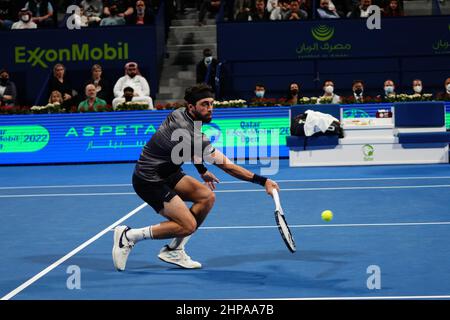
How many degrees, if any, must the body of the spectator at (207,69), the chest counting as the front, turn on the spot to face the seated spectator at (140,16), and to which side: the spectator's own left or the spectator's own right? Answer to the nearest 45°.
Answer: approximately 135° to the spectator's own right

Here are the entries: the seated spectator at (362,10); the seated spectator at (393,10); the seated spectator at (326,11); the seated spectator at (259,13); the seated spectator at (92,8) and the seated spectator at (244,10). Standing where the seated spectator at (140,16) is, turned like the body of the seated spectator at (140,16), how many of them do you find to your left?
5

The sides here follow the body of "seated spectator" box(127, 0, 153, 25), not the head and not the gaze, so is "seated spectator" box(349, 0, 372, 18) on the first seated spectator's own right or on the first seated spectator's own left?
on the first seated spectator's own left

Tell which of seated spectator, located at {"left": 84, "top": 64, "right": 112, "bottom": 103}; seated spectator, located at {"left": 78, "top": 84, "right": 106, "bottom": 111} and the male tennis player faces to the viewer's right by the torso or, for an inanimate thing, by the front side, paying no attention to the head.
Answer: the male tennis player

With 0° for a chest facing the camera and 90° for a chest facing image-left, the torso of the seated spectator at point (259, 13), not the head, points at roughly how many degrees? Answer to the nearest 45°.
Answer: approximately 0°

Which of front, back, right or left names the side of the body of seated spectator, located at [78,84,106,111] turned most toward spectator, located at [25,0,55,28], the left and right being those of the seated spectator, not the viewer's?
back

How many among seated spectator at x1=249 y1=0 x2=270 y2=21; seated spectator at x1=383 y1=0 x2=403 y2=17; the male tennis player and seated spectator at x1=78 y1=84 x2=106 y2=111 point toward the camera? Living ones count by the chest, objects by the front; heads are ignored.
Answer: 3

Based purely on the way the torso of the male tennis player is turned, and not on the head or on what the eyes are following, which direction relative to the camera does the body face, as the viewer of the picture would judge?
to the viewer's right

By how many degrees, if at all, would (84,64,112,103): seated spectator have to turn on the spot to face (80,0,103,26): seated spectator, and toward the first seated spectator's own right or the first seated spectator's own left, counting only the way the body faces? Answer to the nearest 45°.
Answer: approximately 180°

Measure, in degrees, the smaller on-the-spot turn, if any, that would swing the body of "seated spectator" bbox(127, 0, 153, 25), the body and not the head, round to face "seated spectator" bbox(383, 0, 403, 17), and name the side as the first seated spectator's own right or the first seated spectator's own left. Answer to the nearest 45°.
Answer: approximately 90° to the first seated spectator's own left

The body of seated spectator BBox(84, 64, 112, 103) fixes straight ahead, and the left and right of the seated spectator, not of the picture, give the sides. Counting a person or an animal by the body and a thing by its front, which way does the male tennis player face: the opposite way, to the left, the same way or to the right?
to the left
